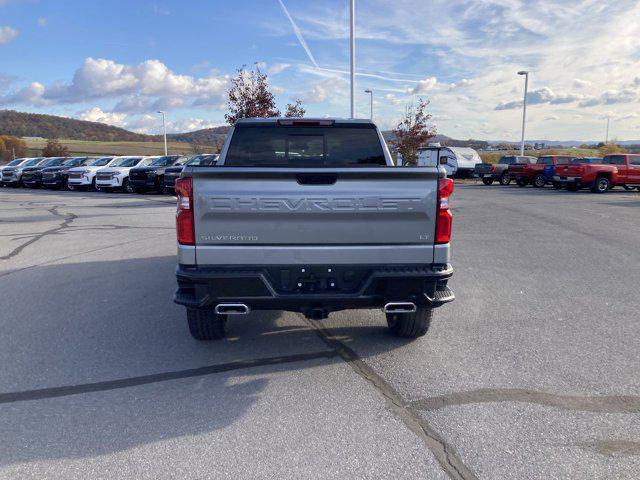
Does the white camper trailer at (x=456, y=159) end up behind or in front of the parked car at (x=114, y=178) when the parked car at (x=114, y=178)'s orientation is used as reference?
behind

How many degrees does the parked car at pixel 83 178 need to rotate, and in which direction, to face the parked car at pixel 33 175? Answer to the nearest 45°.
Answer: approximately 90° to its right

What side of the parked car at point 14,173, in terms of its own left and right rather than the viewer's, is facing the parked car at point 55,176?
left

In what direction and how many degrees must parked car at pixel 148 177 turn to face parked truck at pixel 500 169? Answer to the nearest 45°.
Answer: approximately 135° to its left

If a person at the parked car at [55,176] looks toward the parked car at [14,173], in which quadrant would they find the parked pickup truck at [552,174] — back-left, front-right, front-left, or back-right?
back-right

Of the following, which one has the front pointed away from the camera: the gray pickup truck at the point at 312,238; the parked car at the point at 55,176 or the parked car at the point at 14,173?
the gray pickup truck

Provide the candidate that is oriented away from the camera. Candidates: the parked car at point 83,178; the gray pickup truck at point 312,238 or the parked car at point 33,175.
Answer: the gray pickup truck
